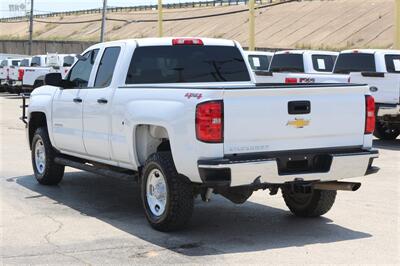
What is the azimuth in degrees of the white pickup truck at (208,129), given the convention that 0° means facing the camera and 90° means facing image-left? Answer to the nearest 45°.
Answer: approximately 135°

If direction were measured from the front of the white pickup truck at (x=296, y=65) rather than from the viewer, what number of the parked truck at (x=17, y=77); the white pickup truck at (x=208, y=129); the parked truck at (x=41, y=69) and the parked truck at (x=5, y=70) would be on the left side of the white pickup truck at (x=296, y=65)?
3

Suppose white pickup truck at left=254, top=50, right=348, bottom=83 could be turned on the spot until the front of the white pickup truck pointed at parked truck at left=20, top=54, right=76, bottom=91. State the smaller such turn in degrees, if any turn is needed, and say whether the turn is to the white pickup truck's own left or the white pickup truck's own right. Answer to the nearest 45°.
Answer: approximately 90° to the white pickup truck's own left

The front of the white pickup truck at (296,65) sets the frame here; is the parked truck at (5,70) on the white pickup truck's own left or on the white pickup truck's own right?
on the white pickup truck's own left

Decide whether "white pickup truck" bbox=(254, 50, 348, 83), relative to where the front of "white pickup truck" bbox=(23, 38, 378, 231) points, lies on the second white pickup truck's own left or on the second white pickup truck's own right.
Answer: on the second white pickup truck's own right

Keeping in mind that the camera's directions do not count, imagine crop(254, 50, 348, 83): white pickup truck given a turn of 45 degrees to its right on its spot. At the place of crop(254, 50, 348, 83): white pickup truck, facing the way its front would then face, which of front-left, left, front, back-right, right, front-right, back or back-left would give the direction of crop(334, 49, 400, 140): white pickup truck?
front-right

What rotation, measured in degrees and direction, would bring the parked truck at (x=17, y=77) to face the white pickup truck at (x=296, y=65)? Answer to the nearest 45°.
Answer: approximately 90° to its right

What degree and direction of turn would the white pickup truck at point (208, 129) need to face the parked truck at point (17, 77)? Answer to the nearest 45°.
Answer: approximately 45° to its right

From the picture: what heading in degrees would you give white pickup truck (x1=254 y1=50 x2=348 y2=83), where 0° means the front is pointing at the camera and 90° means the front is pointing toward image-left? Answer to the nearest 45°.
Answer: approximately 225°
